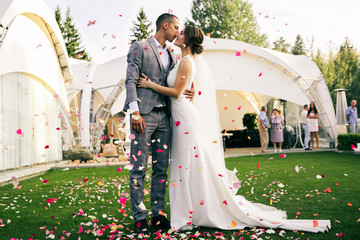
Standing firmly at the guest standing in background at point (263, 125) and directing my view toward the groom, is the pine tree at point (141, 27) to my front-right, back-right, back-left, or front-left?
back-right

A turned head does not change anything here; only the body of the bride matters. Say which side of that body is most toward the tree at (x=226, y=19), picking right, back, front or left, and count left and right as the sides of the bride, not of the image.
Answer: right

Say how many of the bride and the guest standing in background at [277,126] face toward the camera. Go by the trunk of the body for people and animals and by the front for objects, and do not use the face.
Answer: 1

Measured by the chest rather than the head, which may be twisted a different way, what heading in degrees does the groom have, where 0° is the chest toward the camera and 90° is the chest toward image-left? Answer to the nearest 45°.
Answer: approximately 315°

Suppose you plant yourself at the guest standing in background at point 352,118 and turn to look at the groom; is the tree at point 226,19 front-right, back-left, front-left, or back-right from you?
back-right

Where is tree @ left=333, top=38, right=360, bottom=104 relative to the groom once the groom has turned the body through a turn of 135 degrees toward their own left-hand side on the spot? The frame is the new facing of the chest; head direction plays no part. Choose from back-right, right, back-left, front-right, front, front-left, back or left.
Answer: front-right

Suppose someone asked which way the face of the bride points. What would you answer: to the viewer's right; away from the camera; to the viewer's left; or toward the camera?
to the viewer's left

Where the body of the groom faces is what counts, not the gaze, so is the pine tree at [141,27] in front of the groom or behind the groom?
behind

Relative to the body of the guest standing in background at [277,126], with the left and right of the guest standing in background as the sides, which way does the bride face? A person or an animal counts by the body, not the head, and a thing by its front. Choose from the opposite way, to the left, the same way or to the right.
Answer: to the right

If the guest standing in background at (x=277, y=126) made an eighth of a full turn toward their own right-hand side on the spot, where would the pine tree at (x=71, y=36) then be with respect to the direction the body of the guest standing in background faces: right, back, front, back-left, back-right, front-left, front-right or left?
right

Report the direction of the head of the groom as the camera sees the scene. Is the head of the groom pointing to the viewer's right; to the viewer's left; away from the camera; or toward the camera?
to the viewer's right

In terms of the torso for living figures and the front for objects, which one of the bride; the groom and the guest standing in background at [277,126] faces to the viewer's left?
the bride

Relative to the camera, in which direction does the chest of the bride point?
to the viewer's left
